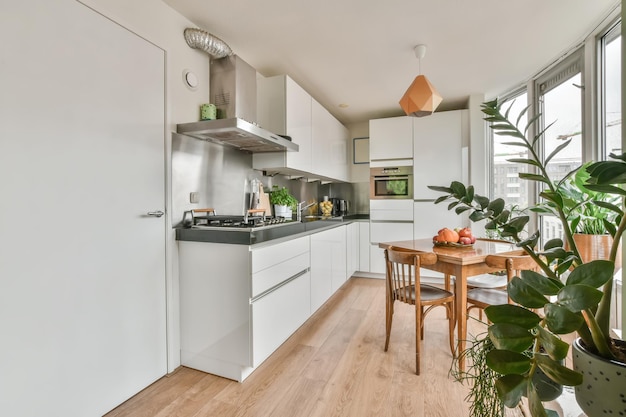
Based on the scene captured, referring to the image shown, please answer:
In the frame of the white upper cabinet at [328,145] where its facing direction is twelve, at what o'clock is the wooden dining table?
The wooden dining table is roughly at 2 o'clock from the white upper cabinet.

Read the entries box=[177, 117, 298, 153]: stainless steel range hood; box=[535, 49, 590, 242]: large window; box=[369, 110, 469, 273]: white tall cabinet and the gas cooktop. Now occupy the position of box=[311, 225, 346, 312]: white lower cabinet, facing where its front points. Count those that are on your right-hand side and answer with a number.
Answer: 2

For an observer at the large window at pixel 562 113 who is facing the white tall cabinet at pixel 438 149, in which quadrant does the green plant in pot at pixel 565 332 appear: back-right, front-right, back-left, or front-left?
back-left

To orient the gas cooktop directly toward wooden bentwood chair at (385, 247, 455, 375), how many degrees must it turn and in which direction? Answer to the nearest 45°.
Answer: approximately 45° to its left

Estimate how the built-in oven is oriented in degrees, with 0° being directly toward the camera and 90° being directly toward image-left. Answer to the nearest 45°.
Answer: approximately 0°

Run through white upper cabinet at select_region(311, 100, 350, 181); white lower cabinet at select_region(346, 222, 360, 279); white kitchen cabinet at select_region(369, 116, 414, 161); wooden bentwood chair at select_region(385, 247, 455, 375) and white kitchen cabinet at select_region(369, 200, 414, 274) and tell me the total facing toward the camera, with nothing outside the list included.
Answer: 2

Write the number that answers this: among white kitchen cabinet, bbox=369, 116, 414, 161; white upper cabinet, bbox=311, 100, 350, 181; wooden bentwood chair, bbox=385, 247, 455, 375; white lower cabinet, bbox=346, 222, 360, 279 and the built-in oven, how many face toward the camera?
2

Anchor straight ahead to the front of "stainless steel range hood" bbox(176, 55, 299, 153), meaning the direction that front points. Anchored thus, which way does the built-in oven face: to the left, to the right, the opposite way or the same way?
to the right

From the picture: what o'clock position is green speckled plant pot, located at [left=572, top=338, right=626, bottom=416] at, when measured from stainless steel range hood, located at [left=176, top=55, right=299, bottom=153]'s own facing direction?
The green speckled plant pot is roughly at 1 o'clock from the stainless steel range hood.

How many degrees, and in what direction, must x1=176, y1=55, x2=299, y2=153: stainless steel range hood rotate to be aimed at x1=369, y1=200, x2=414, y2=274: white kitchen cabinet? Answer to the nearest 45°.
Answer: approximately 90° to its left

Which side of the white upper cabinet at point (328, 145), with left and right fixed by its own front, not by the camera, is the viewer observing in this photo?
right

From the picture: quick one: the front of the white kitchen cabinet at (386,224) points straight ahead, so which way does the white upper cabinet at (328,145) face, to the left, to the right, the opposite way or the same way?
to the left

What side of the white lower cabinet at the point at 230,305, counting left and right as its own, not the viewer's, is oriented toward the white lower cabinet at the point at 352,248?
left

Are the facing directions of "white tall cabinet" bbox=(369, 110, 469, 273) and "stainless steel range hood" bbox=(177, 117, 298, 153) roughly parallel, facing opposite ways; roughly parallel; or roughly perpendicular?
roughly perpendicular
